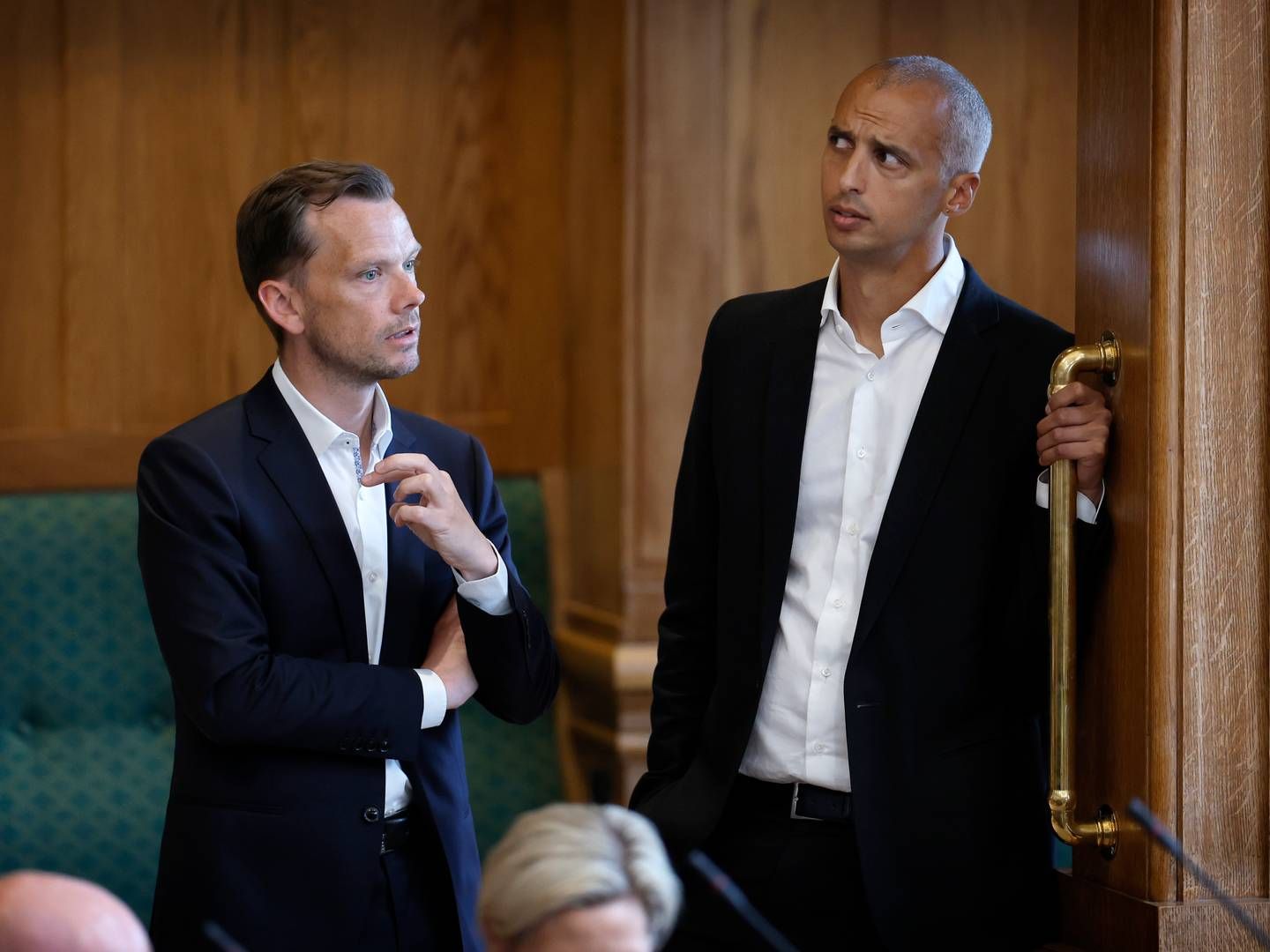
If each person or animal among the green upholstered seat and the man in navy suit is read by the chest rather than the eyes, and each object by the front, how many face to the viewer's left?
0

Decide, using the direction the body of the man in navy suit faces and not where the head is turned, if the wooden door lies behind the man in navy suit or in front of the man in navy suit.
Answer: in front

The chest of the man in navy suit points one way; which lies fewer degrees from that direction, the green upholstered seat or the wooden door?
the wooden door

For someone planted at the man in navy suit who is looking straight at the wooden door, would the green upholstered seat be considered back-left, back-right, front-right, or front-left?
back-left

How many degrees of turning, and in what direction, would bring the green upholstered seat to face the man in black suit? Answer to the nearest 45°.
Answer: approximately 45° to its left

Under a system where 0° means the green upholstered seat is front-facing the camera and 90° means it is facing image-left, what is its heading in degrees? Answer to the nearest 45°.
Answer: approximately 0°

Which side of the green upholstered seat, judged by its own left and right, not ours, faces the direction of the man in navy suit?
front

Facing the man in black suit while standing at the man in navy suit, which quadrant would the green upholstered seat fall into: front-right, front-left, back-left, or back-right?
back-left

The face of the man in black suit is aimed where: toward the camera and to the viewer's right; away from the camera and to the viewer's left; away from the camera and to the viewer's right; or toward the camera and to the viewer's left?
toward the camera and to the viewer's left
